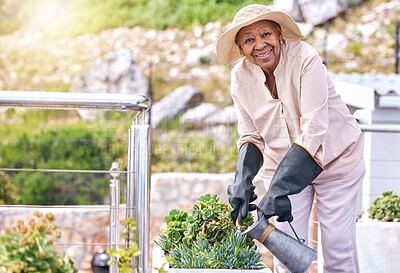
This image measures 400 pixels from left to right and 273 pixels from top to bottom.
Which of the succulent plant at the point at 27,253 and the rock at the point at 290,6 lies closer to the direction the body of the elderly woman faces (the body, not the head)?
the succulent plant

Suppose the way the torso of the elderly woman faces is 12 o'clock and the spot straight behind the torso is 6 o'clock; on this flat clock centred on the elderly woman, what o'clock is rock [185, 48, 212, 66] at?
The rock is roughly at 4 o'clock from the elderly woman.

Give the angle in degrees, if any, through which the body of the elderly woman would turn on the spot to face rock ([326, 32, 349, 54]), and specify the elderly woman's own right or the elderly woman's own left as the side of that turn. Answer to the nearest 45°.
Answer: approximately 135° to the elderly woman's own right

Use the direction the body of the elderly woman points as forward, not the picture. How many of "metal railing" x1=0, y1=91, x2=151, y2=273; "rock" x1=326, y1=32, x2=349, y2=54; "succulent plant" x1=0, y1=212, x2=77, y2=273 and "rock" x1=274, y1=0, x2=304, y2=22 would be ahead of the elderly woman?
2

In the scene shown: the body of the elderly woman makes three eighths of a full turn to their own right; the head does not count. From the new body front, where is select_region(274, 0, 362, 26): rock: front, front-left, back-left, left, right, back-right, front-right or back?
front

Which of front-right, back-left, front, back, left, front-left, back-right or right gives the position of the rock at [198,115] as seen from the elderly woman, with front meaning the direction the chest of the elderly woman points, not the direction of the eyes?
back-right

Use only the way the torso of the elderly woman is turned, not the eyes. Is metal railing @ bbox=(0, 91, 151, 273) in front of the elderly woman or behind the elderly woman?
in front

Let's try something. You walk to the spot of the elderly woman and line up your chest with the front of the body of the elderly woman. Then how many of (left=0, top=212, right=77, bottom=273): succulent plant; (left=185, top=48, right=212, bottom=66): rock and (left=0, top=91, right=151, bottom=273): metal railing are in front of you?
2

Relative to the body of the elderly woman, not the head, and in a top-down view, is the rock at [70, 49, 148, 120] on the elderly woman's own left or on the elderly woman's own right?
on the elderly woman's own right

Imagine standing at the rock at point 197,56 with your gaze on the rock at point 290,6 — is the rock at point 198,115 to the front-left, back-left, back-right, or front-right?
back-right
